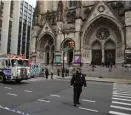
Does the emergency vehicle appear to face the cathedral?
no

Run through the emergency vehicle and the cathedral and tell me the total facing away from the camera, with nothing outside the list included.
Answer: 0

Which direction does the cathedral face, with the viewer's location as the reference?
facing the viewer

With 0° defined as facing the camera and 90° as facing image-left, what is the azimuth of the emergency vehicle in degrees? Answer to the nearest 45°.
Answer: approximately 315°

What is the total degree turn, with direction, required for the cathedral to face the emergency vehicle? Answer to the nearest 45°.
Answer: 0° — it already faces it
